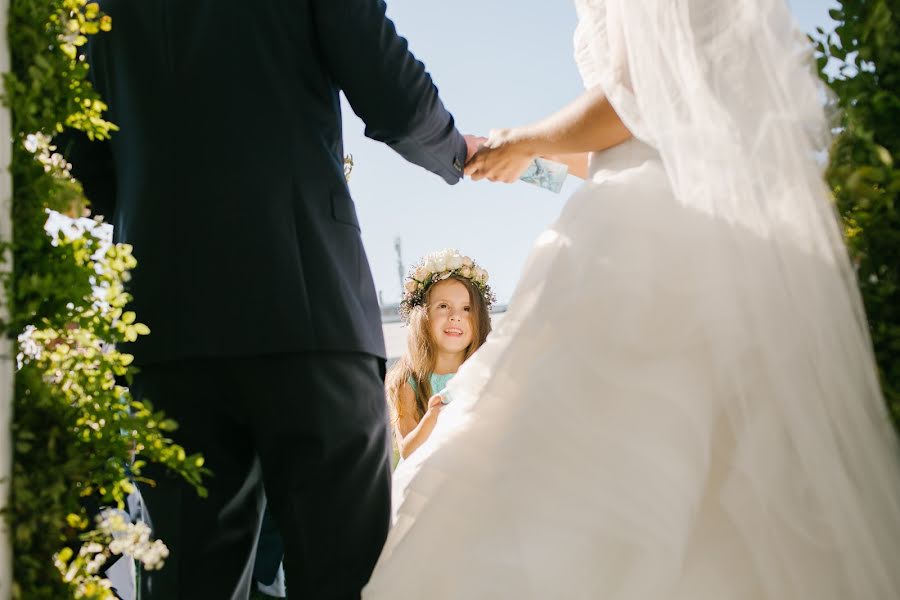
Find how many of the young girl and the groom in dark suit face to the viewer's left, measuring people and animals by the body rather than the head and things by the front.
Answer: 0

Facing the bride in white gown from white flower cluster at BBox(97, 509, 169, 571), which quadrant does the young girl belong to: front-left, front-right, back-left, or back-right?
front-left

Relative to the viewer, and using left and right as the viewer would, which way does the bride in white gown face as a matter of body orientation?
facing away from the viewer and to the left of the viewer

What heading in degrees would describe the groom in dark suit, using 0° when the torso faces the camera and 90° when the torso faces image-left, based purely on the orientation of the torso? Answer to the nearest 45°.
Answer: approximately 225°

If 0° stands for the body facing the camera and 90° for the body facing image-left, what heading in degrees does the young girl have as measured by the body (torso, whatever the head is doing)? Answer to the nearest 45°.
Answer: approximately 315°

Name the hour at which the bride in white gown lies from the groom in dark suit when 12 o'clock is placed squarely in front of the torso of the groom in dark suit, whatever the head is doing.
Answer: The bride in white gown is roughly at 2 o'clock from the groom in dark suit.

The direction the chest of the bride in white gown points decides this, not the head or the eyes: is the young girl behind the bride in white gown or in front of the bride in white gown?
in front

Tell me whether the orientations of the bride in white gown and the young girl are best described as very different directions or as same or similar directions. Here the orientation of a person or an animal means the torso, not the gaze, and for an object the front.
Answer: very different directions

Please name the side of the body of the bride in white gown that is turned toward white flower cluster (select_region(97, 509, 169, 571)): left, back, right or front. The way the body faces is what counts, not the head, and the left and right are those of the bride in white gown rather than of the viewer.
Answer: left

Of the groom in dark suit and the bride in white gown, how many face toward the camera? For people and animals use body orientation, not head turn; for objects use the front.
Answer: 0

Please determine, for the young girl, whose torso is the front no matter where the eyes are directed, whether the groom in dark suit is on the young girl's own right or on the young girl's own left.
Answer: on the young girl's own right

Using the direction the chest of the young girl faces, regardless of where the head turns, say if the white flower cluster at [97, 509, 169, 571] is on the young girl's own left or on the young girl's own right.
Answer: on the young girl's own right
